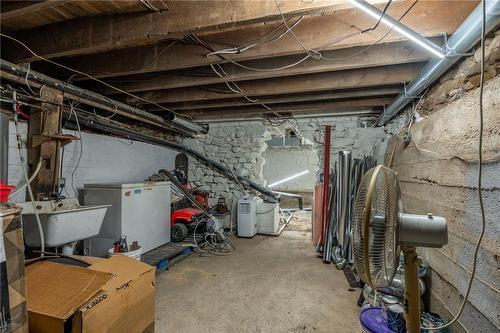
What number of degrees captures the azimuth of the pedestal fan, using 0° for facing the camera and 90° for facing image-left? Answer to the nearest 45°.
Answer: approximately 90°

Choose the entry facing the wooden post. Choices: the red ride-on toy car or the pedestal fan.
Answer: the pedestal fan

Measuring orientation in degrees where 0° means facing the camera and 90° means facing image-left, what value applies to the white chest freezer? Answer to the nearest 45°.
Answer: approximately 315°

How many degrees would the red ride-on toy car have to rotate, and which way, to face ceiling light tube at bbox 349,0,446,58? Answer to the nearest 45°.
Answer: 0° — it already faces it

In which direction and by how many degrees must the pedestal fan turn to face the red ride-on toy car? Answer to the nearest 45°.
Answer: approximately 45° to its right

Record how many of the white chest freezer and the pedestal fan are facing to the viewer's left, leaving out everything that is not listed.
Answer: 1

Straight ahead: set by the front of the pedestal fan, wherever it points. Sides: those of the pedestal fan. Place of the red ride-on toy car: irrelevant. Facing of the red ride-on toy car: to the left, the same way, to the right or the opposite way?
the opposite way
